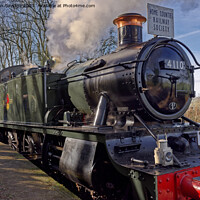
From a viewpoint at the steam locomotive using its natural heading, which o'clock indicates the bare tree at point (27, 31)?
The bare tree is roughly at 7 o'clock from the steam locomotive.

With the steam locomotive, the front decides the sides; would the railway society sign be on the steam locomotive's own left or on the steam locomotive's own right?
on the steam locomotive's own left

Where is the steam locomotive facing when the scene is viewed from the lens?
facing the viewer and to the right of the viewer
